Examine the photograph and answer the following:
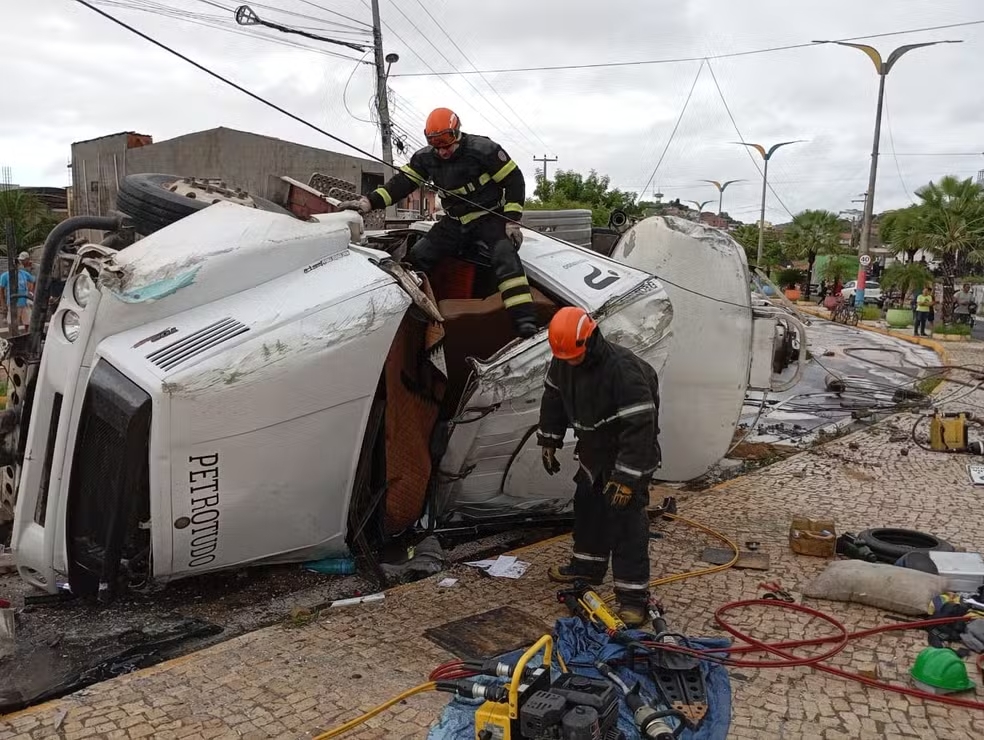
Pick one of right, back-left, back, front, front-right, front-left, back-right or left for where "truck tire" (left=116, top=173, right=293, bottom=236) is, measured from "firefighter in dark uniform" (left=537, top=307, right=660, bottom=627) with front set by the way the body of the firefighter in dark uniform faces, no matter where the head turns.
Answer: front-right

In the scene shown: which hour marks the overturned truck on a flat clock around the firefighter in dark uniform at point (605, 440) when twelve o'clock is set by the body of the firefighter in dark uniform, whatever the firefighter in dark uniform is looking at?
The overturned truck is roughly at 1 o'clock from the firefighter in dark uniform.

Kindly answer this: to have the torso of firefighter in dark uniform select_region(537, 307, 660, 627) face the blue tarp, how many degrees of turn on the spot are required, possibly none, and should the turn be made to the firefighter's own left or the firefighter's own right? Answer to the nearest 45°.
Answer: approximately 45° to the firefighter's own left

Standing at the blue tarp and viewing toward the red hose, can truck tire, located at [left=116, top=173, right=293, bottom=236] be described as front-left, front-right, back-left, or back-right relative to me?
back-left

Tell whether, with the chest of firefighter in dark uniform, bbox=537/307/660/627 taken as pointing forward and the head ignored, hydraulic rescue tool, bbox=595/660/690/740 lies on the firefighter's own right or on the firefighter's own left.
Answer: on the firefighter's own left

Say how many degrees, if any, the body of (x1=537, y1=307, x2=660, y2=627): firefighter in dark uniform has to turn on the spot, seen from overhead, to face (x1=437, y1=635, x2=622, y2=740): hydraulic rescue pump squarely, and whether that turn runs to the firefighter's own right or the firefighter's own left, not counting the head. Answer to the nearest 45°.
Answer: approximately 45° to the firefighter's own left

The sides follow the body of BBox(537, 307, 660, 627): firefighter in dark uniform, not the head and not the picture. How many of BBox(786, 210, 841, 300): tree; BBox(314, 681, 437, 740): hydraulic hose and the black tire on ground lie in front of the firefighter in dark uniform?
1

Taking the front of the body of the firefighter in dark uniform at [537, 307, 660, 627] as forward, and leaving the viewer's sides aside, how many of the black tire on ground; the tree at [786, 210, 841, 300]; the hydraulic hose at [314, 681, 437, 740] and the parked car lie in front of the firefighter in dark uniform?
1
